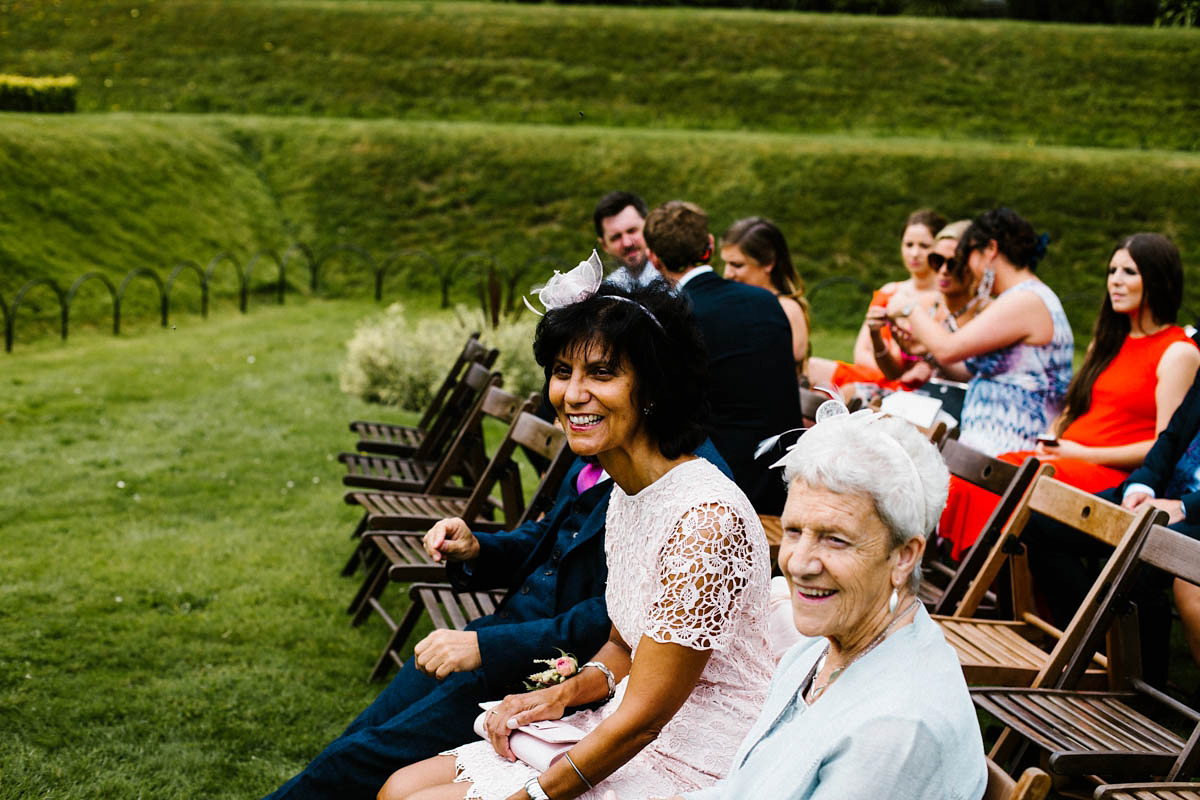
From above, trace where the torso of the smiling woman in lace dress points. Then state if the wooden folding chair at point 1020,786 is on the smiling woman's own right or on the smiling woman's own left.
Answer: on the smiling woman's own left

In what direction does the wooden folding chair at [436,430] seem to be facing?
to the viewer's left

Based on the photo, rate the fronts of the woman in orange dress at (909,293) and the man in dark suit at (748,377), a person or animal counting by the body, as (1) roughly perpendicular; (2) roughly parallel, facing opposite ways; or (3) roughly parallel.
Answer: roughly perpendicular

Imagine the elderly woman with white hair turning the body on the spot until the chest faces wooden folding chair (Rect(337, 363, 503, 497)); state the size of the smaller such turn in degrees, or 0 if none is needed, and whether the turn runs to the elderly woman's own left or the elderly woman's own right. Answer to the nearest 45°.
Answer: approximately 90° to the elderly woman's own right

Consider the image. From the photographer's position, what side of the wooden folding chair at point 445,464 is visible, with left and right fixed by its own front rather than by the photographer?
left

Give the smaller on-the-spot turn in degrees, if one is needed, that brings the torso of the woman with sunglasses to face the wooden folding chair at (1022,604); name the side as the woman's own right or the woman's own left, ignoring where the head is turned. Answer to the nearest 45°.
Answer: approximately 45° to the woman's own left

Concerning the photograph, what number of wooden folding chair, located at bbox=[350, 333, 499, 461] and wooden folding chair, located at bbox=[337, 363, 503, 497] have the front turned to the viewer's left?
2

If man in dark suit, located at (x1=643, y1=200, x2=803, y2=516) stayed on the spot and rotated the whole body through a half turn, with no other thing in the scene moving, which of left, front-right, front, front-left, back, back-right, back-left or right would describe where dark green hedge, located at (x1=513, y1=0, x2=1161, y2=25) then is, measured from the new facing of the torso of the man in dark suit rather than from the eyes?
back-left

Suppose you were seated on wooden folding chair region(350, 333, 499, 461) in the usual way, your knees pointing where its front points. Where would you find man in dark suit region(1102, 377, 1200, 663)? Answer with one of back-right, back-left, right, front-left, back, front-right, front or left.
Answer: back-left
